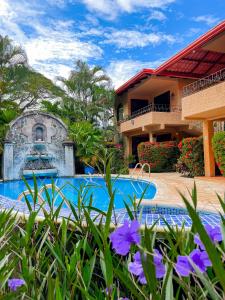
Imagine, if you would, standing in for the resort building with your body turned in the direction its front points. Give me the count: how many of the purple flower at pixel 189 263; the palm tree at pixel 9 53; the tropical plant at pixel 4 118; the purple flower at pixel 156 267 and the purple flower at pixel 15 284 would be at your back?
0

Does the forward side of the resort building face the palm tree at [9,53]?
no

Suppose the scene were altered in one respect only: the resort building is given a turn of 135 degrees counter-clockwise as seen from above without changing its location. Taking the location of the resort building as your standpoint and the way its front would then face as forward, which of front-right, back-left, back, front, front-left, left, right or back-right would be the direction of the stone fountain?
back

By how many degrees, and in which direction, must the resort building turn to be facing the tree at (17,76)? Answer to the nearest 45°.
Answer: approximately 45° to its right

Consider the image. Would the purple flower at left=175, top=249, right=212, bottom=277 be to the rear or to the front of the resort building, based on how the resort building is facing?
to the front

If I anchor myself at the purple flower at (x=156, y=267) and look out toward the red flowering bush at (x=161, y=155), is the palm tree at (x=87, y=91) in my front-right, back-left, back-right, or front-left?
front-left

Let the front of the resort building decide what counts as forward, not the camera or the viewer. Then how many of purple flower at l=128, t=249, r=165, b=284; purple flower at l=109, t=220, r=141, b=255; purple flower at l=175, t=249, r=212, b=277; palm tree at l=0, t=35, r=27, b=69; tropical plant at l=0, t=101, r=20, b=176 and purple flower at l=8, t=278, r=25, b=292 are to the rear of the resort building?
0

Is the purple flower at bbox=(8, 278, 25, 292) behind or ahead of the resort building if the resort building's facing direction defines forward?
ahead

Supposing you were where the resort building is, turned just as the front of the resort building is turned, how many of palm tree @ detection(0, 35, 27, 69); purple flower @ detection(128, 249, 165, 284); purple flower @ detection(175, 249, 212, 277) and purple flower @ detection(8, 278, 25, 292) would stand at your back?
0
